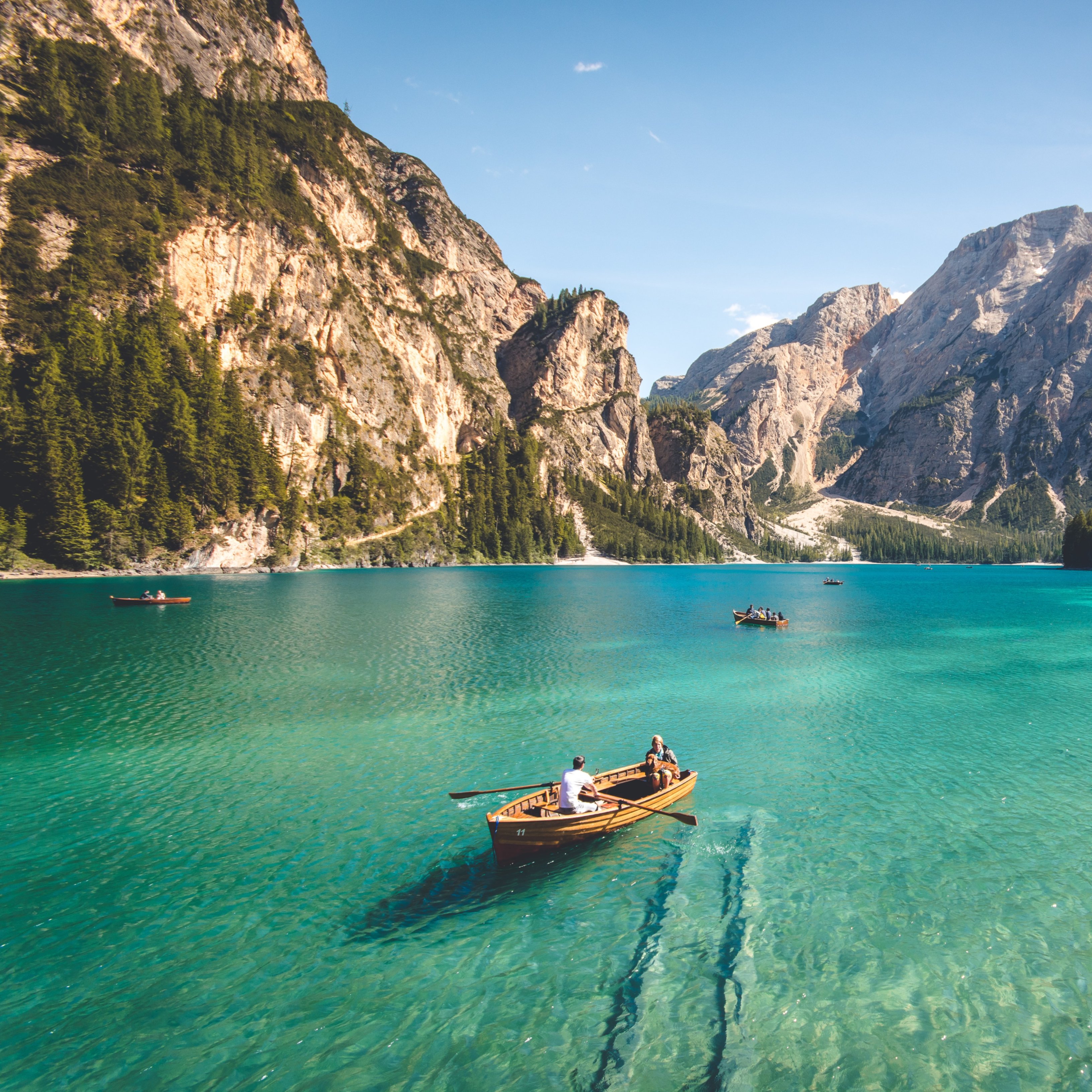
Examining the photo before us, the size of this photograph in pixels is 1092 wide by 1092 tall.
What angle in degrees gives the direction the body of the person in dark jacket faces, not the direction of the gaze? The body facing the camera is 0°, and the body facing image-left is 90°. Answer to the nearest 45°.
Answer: approximately 45°

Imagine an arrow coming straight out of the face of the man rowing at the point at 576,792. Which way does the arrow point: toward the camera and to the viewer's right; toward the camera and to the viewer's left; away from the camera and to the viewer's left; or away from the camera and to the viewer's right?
away from the camera and to the viewer's right

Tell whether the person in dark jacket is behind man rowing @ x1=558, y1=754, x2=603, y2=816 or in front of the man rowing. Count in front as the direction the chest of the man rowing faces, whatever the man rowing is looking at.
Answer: in front

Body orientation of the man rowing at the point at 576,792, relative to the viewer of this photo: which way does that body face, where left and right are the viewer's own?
facing away from the viewer and to the right of the viewer

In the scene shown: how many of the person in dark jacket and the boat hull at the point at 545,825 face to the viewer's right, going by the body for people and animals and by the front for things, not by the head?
0
